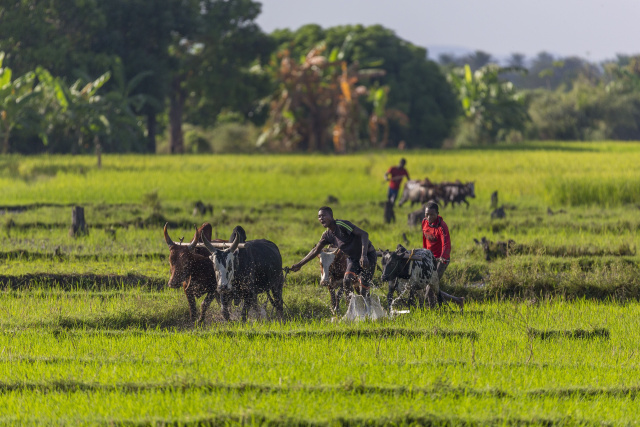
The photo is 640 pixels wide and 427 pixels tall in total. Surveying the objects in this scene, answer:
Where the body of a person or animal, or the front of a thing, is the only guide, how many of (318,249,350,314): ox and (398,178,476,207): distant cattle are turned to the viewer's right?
1

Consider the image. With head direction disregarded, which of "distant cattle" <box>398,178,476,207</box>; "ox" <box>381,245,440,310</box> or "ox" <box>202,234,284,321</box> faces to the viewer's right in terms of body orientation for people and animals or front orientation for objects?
the distant cattle

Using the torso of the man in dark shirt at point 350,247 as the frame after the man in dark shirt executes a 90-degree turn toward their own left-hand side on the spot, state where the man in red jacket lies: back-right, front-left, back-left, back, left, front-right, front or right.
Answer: front-left

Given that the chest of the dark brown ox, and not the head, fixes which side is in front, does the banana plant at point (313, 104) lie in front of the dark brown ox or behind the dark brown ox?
behind

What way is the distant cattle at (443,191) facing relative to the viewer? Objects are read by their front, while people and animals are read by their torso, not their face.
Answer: to the viewer's right

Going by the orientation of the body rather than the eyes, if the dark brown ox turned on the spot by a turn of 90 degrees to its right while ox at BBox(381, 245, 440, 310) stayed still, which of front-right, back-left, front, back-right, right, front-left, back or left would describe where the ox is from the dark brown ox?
back-right

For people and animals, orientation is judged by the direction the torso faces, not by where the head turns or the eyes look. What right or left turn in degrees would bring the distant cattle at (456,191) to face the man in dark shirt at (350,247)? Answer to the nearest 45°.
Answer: approximately 90° to its right

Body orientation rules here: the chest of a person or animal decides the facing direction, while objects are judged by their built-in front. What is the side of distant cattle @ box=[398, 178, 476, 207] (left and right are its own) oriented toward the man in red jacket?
right
